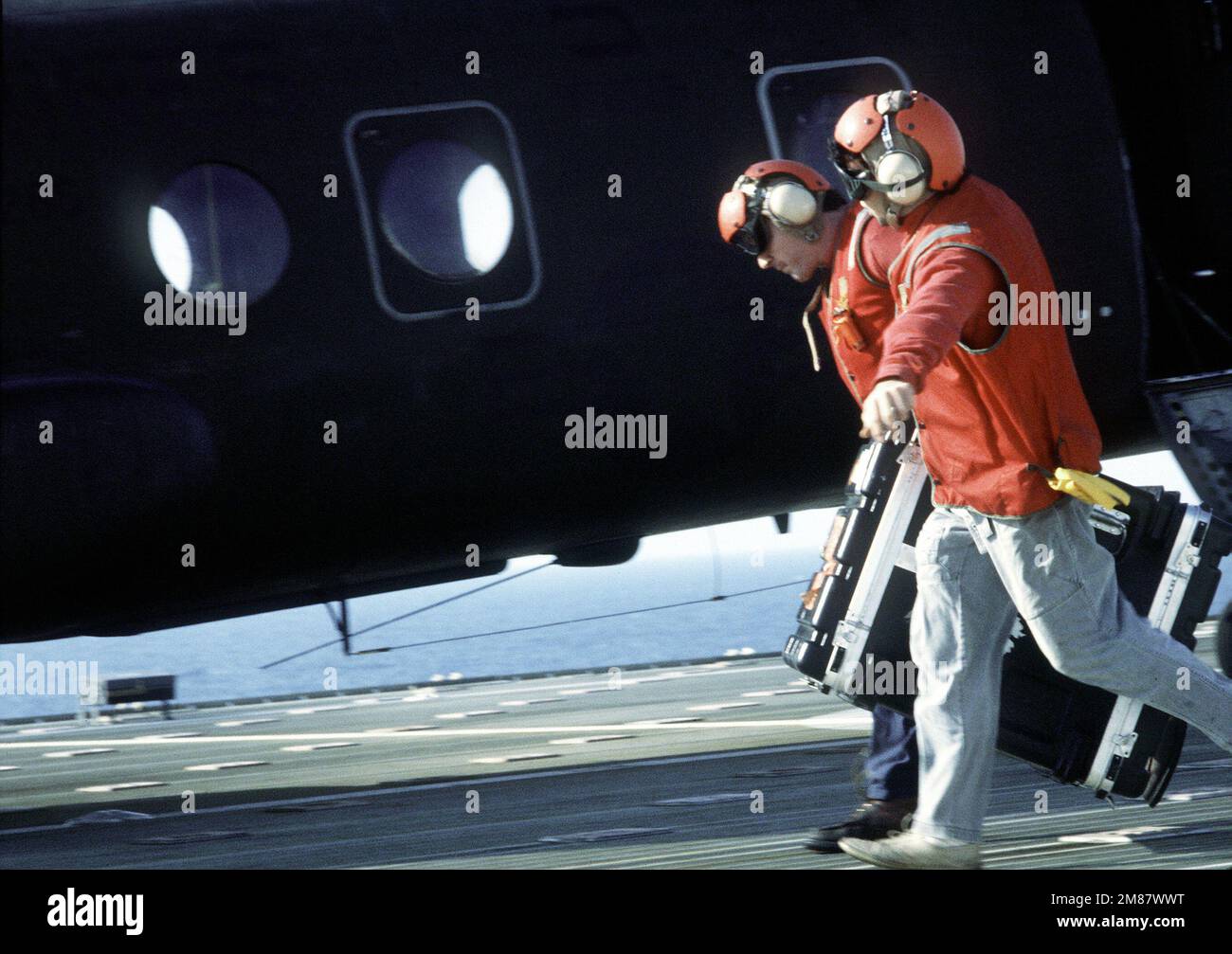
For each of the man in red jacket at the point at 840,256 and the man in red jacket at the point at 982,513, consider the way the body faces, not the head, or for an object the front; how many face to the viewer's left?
2

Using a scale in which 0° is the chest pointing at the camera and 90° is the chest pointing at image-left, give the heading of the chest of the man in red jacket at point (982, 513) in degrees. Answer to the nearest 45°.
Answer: approximately 90°

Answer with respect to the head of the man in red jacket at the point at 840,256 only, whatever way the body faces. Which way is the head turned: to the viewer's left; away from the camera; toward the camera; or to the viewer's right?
to the viewer's left

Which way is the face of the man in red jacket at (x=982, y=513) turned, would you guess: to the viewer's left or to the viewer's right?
to the viewer's left

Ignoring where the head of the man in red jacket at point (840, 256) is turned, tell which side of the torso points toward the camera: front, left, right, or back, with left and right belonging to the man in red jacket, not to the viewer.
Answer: left
